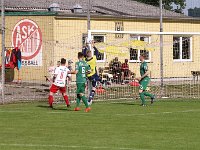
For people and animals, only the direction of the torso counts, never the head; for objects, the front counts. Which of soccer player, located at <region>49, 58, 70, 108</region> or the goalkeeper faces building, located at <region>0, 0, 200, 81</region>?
the soccer player

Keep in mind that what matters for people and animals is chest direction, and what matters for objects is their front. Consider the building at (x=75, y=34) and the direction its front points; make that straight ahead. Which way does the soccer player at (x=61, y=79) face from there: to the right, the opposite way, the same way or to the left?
the opposite way

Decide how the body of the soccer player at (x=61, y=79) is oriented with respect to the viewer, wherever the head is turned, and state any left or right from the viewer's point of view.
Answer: facing away from the viewer

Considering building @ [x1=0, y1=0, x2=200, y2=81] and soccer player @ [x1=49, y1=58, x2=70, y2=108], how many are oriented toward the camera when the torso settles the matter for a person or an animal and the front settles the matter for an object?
1

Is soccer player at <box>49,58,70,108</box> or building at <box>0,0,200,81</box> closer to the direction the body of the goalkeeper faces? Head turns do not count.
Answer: the soccer player

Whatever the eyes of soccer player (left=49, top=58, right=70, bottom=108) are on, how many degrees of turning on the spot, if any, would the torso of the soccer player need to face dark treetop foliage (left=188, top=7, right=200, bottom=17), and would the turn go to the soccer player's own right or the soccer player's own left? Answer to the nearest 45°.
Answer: approximately 45° to the soccer player's own right

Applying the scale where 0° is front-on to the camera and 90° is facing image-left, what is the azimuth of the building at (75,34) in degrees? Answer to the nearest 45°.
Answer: approximately 0°
